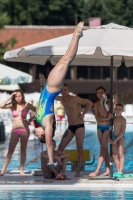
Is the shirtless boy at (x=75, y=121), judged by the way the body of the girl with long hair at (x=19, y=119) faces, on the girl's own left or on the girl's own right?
on the girl's own left

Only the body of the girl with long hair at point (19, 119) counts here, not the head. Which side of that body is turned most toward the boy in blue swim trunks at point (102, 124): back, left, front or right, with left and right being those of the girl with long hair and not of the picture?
left

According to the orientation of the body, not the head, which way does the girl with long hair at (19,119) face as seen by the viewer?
toward the camera

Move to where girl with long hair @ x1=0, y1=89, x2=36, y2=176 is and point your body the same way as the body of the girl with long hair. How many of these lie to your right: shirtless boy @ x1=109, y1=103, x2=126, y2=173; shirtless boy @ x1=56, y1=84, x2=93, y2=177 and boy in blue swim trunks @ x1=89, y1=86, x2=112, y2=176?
0

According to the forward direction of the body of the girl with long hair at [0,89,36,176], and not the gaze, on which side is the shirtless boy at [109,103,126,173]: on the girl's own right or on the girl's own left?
on the girl's own left
